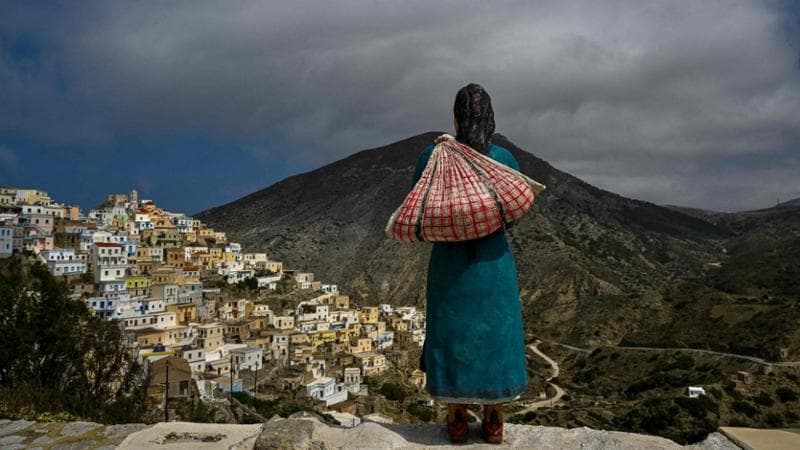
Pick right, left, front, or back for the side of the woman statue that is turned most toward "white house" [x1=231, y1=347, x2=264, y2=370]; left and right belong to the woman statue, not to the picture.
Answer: front

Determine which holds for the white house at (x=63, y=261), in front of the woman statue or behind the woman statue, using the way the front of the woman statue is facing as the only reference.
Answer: in front

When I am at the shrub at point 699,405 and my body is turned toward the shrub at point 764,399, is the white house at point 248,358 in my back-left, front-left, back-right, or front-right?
back-left

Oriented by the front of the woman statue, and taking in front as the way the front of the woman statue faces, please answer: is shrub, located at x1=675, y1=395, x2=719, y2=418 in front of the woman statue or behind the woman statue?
in front

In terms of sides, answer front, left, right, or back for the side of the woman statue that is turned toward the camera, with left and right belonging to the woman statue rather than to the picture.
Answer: back

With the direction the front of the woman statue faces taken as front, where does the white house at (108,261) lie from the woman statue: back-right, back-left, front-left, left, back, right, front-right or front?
front-left

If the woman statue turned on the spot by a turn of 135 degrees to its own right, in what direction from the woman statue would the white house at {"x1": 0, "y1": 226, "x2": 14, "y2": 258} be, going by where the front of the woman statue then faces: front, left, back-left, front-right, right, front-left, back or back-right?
back
